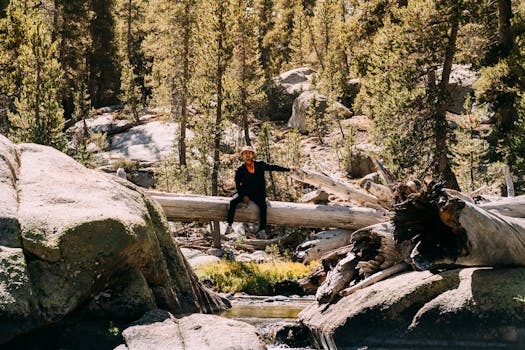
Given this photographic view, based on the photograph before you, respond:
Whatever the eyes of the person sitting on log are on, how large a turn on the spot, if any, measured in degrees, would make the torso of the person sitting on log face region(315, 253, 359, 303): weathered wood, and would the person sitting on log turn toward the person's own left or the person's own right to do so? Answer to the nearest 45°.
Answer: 0° — they already face it

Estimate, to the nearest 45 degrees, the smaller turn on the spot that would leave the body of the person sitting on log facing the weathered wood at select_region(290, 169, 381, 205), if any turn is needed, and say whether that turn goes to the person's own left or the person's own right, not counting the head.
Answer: approximately 90° to the person's own left

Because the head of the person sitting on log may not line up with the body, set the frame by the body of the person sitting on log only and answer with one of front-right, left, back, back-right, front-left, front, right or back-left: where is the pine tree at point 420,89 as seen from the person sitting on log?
back-left

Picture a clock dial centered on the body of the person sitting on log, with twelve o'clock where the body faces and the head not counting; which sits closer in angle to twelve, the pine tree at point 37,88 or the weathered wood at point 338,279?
the weathered wood

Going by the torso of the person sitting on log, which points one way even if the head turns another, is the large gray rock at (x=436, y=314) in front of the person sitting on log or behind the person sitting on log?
in front

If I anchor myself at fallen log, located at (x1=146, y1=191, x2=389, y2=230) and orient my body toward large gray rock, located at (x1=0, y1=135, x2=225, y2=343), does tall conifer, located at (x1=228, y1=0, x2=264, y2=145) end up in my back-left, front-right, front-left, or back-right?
back-right

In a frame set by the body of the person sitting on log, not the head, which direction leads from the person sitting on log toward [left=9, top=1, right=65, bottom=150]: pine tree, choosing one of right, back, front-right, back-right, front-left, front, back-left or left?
back-right

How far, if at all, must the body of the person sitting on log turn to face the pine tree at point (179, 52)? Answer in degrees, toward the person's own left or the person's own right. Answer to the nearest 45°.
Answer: approximately 180°

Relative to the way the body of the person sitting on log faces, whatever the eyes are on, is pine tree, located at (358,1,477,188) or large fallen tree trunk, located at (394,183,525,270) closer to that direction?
the large fallen tree trunk

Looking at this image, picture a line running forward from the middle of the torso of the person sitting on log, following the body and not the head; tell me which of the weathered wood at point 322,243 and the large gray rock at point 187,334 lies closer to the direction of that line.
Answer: the large gray rock

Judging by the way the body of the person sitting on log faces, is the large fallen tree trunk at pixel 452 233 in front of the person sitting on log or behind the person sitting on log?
in front

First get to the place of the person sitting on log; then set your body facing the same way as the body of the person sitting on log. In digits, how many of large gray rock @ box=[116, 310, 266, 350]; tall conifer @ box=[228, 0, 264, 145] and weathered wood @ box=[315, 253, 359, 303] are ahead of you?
2

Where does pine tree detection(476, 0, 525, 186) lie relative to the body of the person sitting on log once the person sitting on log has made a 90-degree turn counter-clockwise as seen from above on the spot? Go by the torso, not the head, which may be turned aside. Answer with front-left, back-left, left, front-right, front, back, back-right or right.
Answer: front-left

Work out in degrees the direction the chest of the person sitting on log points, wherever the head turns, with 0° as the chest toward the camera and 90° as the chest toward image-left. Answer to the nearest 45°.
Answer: approximately 0°

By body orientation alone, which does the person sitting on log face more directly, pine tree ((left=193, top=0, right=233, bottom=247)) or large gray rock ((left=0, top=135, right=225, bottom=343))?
the large gray rock

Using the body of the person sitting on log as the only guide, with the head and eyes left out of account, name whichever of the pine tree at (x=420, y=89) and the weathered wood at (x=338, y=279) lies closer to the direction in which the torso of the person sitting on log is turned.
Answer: the weathered wood
